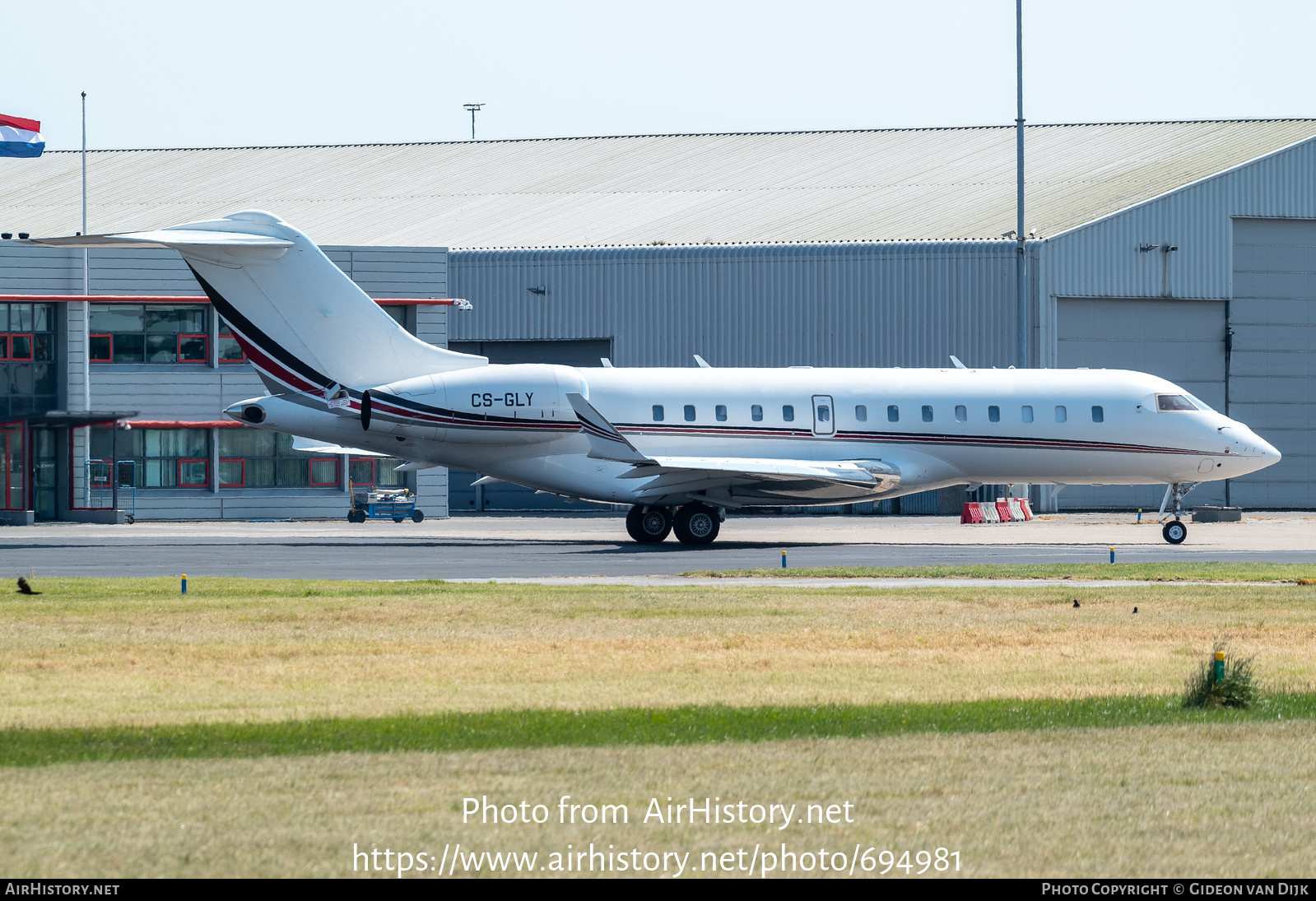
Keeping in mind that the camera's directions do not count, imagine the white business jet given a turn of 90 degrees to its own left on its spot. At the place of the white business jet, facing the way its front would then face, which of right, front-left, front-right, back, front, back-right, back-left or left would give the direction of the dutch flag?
left

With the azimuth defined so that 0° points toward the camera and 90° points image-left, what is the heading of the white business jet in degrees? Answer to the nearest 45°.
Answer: approximately 270°

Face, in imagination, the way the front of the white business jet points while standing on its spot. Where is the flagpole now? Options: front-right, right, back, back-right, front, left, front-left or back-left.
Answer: back-left
